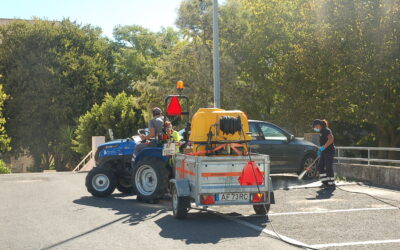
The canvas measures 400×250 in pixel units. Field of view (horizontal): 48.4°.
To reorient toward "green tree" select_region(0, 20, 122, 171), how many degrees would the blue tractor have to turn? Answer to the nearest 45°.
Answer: approximately 45° to its right

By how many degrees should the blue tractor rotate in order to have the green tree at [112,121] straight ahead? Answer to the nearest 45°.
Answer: approximately 45° to its right

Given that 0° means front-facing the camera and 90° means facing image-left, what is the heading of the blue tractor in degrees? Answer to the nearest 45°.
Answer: approximately 135°

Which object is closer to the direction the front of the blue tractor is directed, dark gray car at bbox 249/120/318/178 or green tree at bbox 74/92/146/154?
the green tree

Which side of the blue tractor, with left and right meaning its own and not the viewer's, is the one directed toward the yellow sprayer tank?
back
